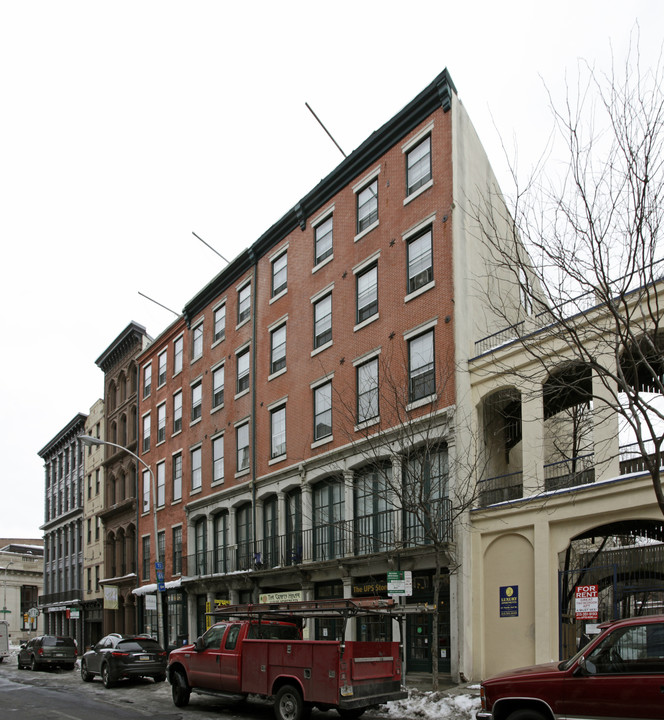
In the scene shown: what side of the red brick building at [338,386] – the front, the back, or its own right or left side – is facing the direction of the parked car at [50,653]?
right

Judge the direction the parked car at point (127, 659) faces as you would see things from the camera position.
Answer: facing away from the viewer and to the left of the viewer

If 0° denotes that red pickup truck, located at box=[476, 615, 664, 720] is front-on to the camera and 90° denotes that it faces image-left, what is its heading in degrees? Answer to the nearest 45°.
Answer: approximately 90°

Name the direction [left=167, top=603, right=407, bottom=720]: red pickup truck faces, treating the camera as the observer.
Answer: facing away from the viewer and to the left of the viewer

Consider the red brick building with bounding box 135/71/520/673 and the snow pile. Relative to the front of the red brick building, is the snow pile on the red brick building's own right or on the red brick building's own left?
on the red brick building's own left

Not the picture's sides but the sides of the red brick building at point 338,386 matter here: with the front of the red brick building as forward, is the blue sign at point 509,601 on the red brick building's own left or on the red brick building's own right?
on the red brick building's own left

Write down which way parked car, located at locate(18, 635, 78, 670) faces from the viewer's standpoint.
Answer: facing away from the viewer and to the left of the viewer

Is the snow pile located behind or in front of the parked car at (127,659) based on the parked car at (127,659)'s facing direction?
behind

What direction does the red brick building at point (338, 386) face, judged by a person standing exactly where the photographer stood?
facing the viewer and to the left of the viewer

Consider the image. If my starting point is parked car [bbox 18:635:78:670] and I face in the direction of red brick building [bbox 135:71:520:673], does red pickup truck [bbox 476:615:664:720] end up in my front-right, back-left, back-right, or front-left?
front-right

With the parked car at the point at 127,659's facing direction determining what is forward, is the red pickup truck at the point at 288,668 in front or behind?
behind
